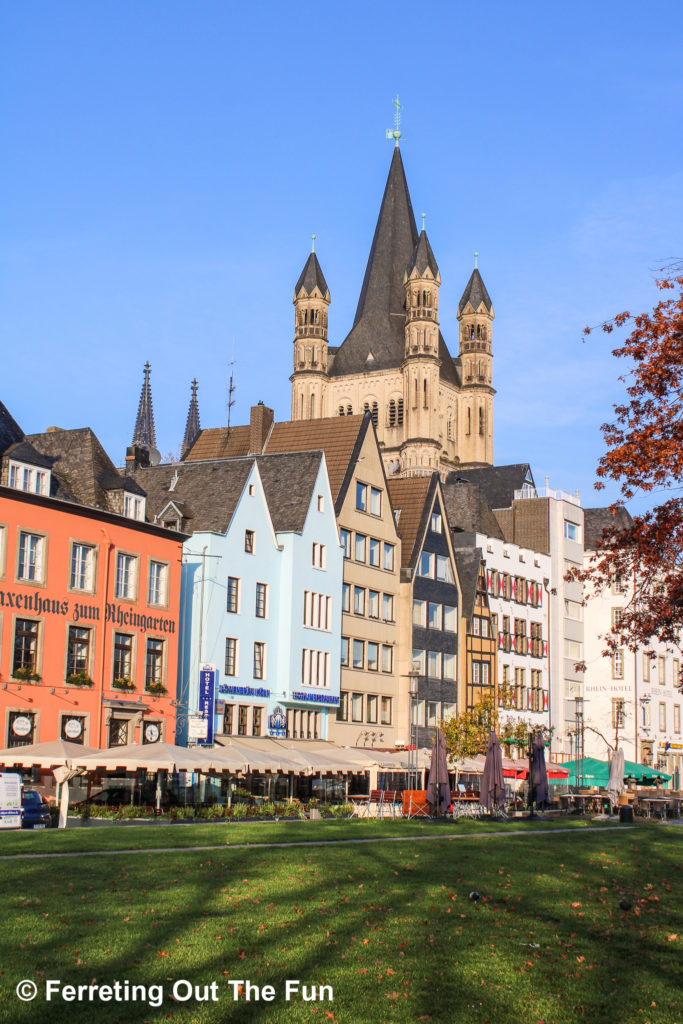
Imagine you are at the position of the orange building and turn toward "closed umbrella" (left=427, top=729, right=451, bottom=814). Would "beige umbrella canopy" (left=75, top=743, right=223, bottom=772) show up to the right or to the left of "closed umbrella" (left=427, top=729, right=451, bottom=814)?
right

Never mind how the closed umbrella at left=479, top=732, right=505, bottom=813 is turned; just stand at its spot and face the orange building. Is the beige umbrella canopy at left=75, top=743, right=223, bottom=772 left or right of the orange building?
left

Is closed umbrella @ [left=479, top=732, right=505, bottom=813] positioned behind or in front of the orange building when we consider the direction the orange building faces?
in front

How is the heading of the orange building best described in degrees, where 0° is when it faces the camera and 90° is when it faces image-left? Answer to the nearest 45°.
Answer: approximately 315°

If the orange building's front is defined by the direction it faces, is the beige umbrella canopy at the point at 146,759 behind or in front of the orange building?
in front

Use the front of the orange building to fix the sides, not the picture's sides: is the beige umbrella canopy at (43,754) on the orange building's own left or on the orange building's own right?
on the orange building's own right

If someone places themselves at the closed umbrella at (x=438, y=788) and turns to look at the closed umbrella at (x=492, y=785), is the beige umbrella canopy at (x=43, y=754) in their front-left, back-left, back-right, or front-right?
back-left
